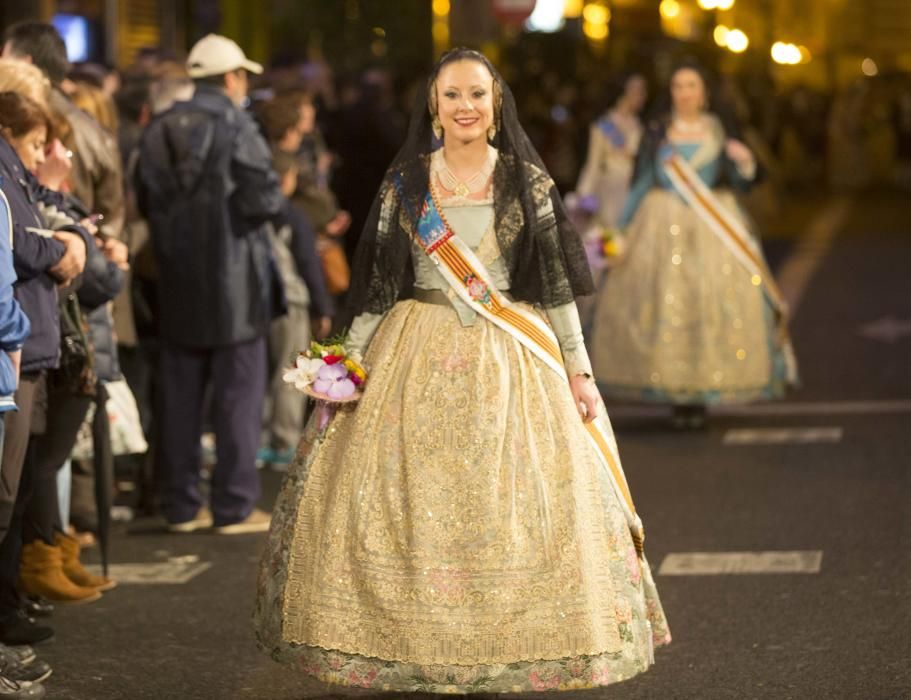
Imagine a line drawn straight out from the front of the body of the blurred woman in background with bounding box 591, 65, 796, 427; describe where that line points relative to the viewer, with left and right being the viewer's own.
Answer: facing the viewer

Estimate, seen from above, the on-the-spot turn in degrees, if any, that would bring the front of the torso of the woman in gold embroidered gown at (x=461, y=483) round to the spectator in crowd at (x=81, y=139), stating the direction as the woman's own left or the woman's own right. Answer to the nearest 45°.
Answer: approximately 135° to the woman's own right

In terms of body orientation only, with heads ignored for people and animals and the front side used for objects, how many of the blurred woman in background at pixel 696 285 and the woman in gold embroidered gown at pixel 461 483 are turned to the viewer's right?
0

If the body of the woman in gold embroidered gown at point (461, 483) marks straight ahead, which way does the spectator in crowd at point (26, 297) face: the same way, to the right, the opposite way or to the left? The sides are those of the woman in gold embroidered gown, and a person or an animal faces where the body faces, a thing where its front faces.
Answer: to the left

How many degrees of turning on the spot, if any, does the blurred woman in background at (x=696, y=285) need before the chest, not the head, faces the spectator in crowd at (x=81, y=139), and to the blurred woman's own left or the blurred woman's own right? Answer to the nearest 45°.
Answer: approximately 45° to the blurred woman's own right

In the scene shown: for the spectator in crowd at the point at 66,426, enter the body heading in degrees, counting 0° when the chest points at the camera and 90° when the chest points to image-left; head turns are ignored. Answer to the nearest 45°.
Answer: approximately 270°

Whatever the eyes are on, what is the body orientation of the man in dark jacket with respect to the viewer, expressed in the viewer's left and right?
facing away from the viewer and to the right of the viewer
